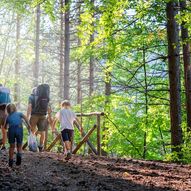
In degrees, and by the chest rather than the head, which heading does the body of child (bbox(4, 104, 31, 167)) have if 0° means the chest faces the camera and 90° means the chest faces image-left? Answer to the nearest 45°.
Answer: approximately 180°

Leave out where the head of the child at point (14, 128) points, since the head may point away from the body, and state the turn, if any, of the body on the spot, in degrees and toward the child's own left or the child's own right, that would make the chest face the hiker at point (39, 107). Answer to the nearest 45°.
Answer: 0° — they already face them
